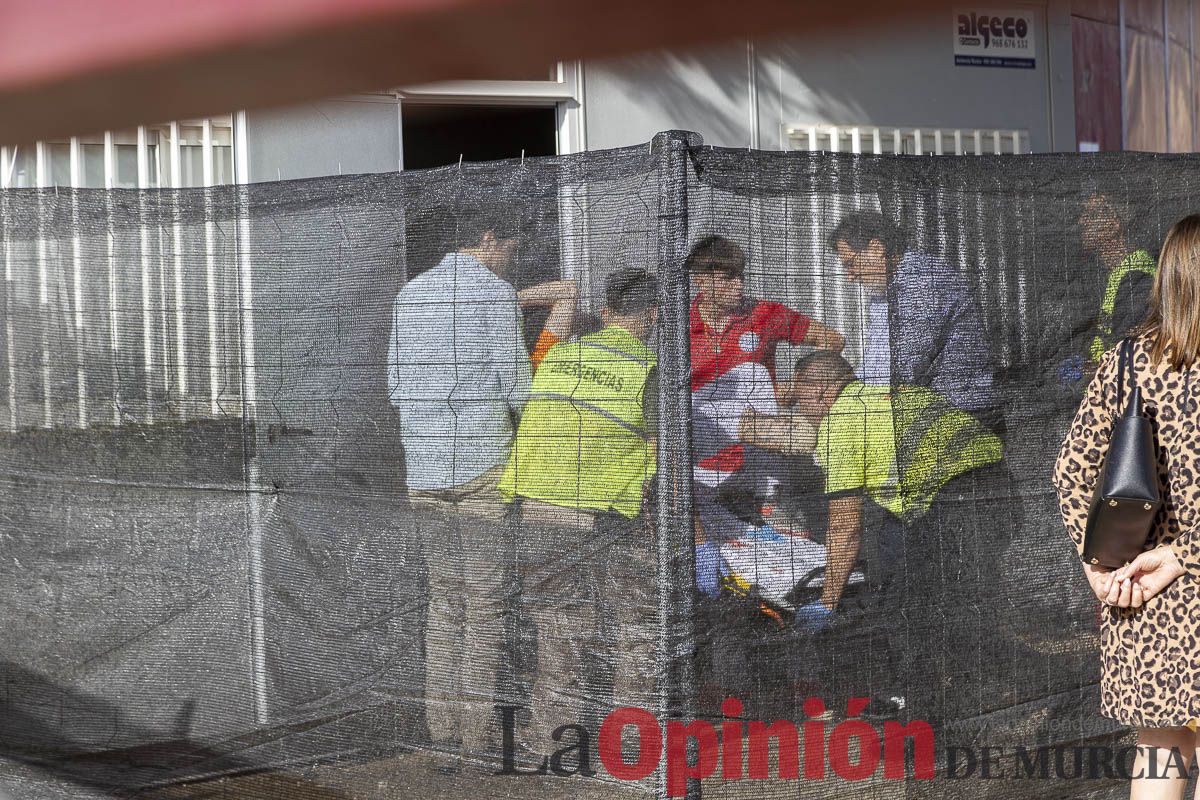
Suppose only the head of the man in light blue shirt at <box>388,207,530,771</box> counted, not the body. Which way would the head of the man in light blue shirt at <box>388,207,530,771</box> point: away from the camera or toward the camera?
away from the camera

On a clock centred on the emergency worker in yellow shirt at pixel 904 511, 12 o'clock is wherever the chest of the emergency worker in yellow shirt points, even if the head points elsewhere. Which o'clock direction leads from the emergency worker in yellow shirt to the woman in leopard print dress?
The woman in leopard print dress is roughly at 7 o'clock from the emergency worker in yellow shirt.

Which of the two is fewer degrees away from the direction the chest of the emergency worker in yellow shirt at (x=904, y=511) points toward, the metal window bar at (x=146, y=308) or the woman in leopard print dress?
the metal window bar

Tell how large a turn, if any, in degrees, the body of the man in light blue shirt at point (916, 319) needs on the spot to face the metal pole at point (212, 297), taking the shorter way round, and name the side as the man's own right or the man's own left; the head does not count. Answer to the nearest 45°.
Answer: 0° — they already face it

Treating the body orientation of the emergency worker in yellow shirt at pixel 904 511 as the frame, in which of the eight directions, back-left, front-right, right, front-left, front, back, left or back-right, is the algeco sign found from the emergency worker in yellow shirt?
right

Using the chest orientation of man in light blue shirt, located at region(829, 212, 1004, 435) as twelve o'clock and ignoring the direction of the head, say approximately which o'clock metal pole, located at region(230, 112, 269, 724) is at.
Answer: The metal pole is roughly at 12 o'clock from the man in light blue shirt.

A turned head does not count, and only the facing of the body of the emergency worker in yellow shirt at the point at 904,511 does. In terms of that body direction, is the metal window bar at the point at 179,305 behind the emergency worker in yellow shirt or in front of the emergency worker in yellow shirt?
in front

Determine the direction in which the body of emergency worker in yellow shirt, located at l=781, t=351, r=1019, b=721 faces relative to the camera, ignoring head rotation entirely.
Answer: to the viewer's left

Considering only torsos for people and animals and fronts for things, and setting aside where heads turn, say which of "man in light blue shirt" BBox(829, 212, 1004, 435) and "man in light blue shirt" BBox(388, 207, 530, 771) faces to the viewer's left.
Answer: "man in light blue shirt" BBox(829, 212, 1004, 435)

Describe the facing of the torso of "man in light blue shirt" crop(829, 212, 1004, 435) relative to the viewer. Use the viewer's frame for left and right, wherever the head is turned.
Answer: facing to the left of the viewer

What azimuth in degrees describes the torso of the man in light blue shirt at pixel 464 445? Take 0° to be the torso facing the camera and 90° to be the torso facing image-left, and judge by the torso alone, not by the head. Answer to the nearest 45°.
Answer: approximately 225°

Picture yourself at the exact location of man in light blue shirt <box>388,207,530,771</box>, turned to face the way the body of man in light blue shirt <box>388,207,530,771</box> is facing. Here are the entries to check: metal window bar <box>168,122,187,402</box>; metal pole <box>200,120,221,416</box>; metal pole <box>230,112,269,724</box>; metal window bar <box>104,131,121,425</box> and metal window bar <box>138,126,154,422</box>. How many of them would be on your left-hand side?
5

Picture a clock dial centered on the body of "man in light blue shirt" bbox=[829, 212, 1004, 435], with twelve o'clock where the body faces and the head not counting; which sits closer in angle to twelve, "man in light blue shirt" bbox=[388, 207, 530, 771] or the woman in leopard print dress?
the man in light blue shirt
